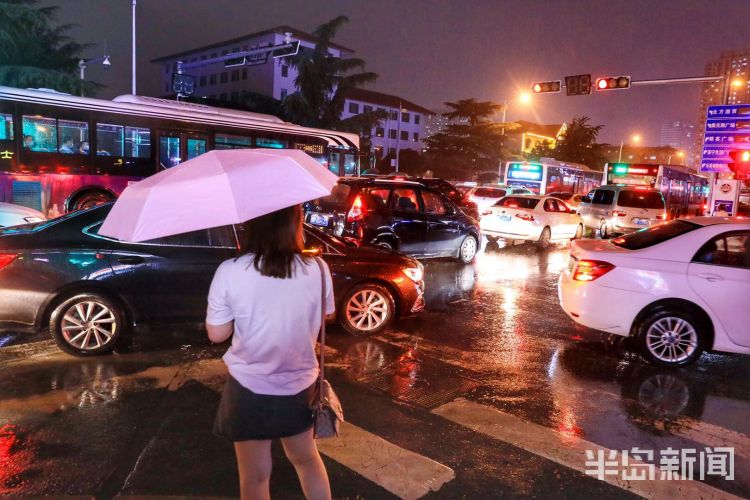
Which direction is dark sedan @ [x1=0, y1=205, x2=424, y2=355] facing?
to the viewer's right

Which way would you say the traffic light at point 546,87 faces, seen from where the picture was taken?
facing the viewer

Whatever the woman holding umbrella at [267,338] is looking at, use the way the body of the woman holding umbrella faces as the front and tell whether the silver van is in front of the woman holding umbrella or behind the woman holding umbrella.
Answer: in front

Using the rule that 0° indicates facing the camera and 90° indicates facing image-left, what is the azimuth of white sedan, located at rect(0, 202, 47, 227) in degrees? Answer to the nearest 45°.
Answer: approximately 270°

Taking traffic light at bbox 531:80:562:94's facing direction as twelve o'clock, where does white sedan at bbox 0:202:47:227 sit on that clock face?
The white sedan is roughly at 1 o'clock from the traffic light.

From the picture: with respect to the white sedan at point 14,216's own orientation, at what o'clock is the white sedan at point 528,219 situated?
the white sedan at point 528,219 is roughly at 12 o'clock from the white sedan at point 14,216.

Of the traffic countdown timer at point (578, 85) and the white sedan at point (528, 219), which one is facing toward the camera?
the traffic countdown timer

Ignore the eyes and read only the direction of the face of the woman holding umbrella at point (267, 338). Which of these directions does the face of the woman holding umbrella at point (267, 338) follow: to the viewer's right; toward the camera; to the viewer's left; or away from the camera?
away from the camera

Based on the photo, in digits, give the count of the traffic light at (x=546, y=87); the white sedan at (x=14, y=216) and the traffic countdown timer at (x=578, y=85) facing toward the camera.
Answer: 2

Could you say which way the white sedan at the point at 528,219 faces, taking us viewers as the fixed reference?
facing away from the viewer and to the right of the viewer

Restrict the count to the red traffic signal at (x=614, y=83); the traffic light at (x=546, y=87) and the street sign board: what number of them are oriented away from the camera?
0

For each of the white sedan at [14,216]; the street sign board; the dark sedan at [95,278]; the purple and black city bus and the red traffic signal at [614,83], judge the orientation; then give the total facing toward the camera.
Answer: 2

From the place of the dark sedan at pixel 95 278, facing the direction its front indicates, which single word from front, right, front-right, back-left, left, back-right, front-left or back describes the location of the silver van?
front-left

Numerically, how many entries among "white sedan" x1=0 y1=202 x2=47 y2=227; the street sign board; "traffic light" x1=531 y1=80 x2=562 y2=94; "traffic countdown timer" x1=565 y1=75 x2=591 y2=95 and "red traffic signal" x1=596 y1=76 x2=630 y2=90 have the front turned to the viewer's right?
1

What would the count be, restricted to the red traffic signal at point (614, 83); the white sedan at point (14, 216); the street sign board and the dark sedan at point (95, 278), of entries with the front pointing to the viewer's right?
2

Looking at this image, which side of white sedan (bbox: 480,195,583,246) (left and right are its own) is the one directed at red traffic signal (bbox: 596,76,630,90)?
front

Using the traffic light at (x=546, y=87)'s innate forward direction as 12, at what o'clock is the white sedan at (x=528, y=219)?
The white sedan is roughly at 12 o'clock from the traffic light.

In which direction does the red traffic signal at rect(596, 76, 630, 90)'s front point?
toward the camera
